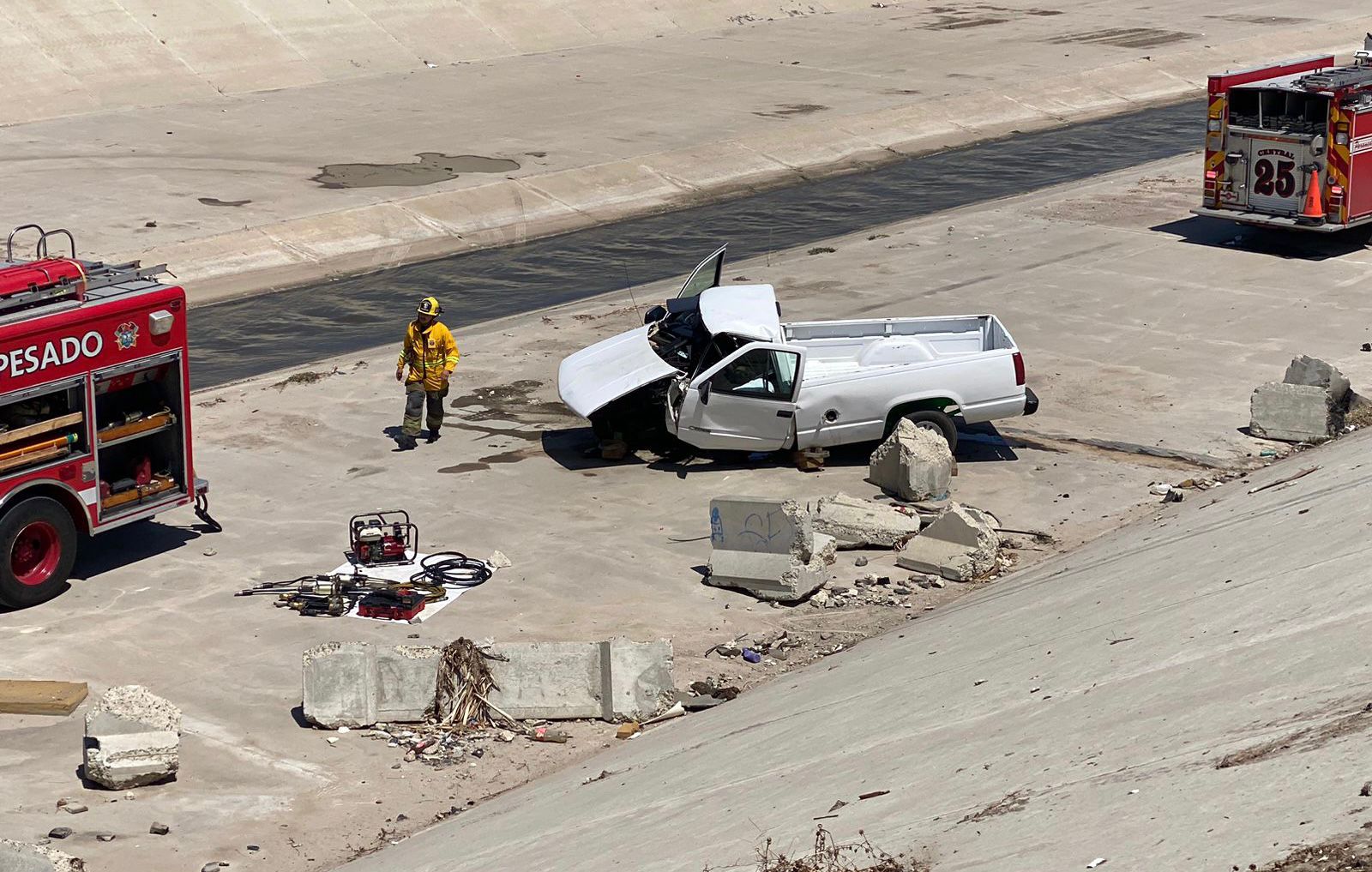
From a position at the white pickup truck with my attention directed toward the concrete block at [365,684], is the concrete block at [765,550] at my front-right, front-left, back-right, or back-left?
front-left

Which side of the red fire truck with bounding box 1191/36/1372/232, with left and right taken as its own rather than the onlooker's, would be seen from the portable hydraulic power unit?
back

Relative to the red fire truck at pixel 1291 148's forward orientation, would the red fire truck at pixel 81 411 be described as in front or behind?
behind

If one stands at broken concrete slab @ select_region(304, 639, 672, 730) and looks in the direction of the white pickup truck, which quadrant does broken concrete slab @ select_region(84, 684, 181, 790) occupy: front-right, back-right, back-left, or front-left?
back-left

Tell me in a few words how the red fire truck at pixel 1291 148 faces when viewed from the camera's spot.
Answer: facing away from the viewer and to the right of the viewer

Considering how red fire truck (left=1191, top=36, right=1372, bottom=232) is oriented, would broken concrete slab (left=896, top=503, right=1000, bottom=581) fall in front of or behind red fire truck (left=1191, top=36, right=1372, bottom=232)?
behind

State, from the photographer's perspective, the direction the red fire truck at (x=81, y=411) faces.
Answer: facing the viewer and to the left of the viewer
